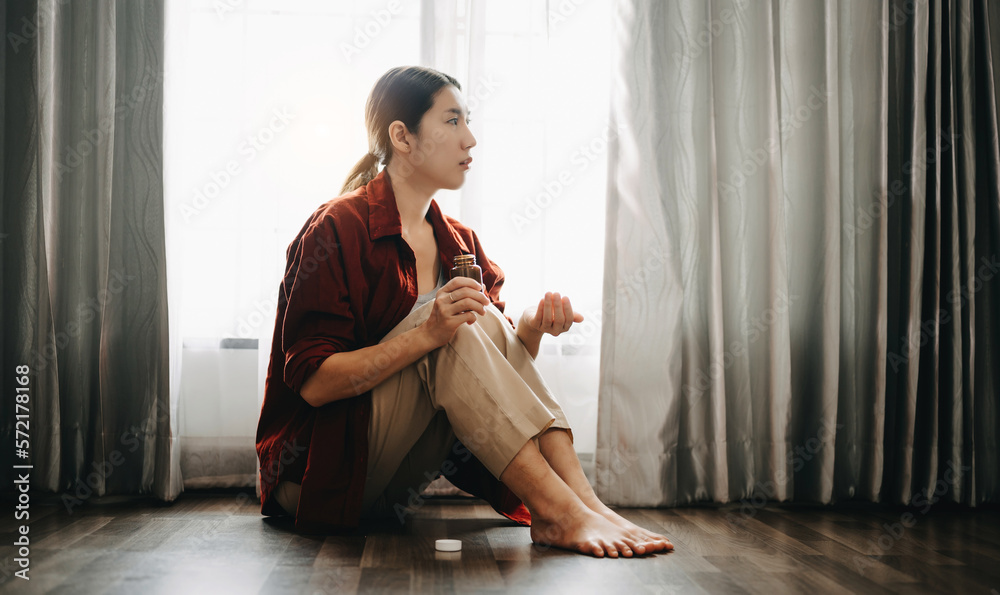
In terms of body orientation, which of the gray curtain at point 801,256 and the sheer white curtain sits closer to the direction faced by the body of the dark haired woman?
the gray curtain

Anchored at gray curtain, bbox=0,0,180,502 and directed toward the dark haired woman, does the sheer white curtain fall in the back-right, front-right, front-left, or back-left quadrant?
front-left

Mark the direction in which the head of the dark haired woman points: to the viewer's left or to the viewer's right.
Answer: to the viewer's right

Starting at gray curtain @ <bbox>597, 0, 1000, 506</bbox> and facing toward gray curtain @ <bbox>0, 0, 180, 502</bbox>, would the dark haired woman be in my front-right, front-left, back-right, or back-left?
front-left

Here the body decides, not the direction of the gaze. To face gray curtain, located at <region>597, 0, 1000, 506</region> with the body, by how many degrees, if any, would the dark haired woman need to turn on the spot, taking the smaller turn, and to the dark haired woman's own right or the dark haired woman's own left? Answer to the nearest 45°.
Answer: approximately 90° to the dark haired woman's own left

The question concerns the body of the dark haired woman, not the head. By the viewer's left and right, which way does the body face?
facing the viewer and to the right of the viewer

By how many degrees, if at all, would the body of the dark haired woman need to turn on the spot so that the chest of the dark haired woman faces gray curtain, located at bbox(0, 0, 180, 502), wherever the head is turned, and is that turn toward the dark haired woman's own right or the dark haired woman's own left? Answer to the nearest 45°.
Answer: approximately 180°

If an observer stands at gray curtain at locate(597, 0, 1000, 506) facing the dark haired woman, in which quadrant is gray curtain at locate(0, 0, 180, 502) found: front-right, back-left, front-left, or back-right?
front-right
